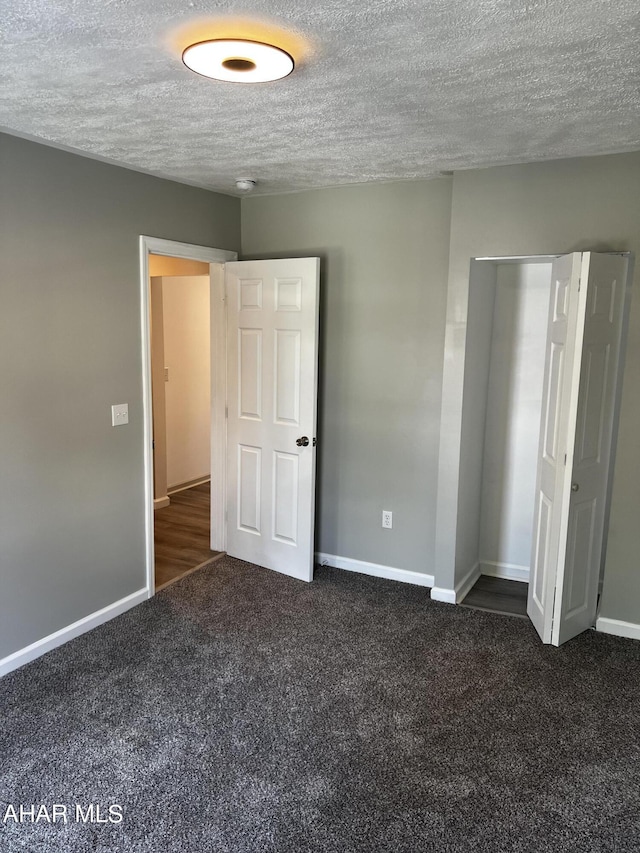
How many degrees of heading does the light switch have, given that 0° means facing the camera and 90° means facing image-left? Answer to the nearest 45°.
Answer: approximately 315°

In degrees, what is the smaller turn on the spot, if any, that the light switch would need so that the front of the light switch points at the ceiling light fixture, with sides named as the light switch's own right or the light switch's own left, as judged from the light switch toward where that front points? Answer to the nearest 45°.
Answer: approximately 45° to the light switch's own right

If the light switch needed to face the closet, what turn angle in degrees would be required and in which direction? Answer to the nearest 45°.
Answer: approximately 45° to its left
